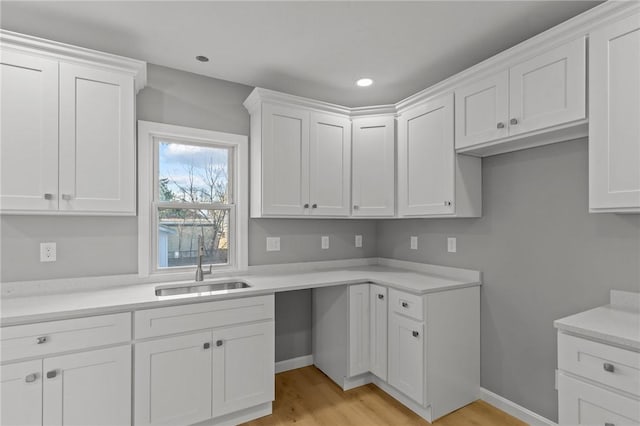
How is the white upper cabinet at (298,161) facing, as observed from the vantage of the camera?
facing the viewer and to the right of the viewer

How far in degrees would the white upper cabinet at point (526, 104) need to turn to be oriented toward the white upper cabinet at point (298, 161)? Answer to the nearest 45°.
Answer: approximately 45° to its right

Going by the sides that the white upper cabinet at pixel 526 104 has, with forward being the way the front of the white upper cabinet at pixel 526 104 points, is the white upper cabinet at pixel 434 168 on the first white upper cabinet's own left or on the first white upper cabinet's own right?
on the first white upper cabinet's own right

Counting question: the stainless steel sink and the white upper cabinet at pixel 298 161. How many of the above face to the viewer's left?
0

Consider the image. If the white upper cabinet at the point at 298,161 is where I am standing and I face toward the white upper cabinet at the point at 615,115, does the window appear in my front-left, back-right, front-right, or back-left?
back-right

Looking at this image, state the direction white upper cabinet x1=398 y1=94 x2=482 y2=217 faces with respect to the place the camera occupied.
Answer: facing the viewer and to the left of the viewer

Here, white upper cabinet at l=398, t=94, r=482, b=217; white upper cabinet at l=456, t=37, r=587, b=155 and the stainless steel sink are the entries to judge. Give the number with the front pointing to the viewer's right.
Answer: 0

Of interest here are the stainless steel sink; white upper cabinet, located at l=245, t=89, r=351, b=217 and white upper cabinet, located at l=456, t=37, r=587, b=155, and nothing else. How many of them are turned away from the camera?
0

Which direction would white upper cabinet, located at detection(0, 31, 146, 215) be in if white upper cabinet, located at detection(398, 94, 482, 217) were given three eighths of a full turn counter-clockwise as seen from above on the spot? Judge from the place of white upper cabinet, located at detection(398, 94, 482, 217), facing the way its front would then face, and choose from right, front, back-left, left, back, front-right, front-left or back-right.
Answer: back-right

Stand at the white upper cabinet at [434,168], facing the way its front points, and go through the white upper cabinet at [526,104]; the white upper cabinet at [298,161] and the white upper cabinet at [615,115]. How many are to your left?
2

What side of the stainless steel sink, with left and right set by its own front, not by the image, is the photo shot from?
front

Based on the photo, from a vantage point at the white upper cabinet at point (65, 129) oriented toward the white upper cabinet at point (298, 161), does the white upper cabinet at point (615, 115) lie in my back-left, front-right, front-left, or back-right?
front-right

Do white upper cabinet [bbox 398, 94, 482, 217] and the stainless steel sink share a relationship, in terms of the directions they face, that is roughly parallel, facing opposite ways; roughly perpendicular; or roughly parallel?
roughly perpendicular

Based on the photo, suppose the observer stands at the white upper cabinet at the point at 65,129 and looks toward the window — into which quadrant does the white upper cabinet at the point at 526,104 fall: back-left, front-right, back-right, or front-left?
front-right
